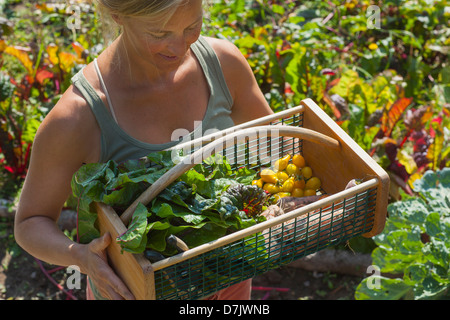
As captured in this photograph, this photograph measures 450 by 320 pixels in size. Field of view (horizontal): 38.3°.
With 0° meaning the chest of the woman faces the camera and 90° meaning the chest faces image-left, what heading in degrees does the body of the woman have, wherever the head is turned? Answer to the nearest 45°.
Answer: approximately 315°

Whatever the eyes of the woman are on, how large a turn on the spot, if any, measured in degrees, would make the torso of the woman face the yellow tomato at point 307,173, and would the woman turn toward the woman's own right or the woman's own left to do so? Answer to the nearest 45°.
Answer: approximately 45° to the woman's own left
